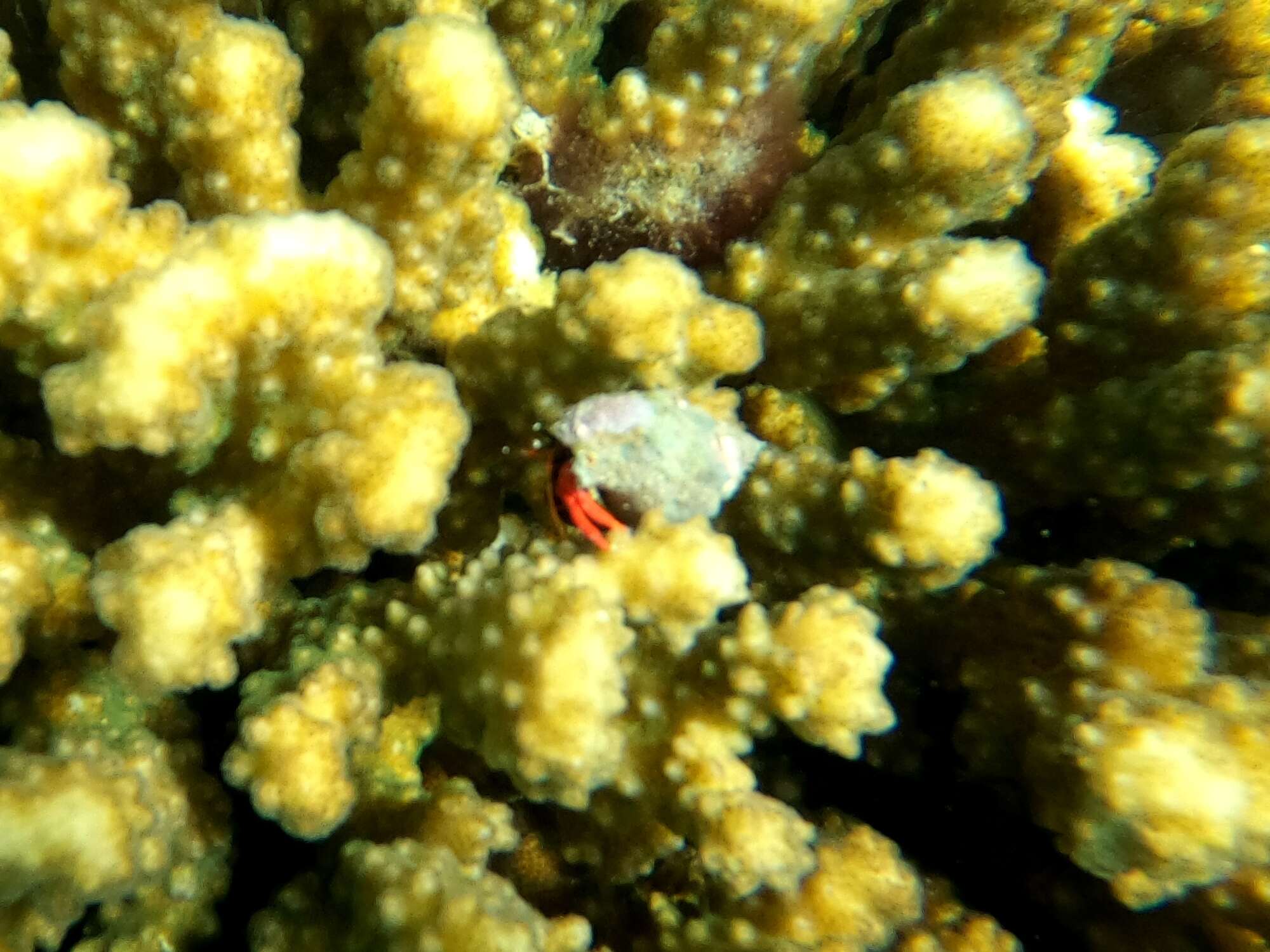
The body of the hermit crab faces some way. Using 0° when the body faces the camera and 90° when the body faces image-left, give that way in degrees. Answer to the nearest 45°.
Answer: approximately 90°
